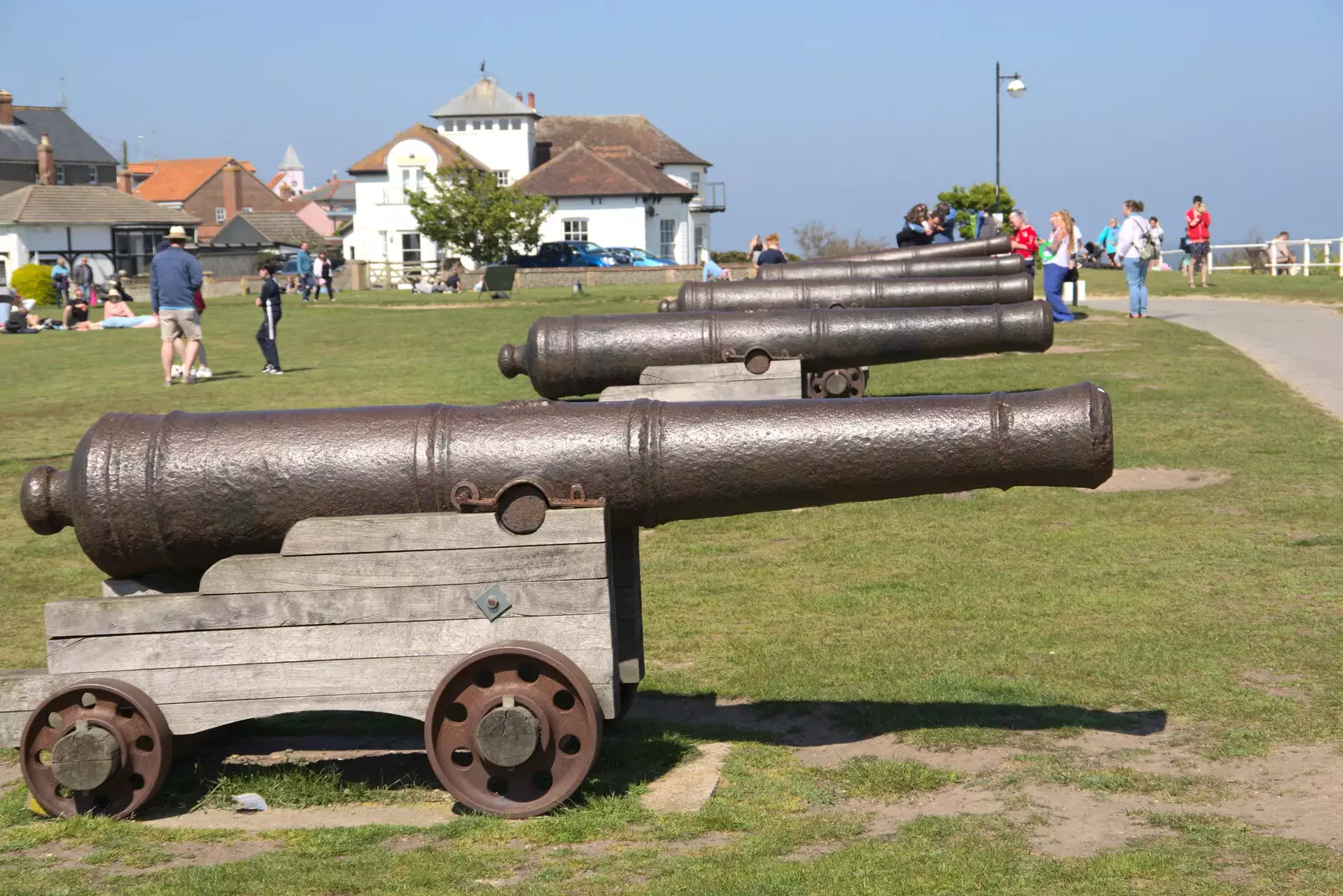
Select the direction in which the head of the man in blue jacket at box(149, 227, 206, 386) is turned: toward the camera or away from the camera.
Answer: away from the camera

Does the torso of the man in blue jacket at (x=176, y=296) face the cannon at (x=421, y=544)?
no

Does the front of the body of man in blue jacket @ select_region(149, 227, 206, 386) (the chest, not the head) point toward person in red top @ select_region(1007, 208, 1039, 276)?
no

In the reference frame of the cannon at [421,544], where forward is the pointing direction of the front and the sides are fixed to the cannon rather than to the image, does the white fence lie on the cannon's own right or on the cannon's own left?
on the cannon's own left

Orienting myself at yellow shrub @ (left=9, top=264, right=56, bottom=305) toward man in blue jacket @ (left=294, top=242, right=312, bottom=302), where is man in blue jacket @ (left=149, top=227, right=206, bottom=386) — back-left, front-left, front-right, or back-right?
front-right

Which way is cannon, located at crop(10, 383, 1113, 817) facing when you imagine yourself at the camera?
facing to the right of the viewer

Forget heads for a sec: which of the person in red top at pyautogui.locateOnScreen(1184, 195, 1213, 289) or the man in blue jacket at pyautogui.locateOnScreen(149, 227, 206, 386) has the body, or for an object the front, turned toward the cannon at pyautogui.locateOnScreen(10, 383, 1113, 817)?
the person in red top

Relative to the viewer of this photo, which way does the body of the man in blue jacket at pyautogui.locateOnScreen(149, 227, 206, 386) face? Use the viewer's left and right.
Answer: facing away from the viewer

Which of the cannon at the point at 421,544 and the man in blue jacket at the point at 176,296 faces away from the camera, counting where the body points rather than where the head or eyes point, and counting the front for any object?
the man in blue jacket

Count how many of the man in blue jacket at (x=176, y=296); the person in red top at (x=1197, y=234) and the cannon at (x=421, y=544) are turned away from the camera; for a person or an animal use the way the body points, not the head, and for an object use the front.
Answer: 1

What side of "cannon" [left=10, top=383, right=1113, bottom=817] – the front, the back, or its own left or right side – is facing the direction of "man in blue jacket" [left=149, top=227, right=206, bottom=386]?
left

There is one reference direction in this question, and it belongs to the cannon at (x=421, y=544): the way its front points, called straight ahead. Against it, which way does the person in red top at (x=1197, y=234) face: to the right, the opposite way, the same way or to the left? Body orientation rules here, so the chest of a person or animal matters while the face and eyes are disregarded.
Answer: to the right

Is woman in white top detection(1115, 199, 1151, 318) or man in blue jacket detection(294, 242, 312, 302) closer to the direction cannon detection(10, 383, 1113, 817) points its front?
the woman in white top

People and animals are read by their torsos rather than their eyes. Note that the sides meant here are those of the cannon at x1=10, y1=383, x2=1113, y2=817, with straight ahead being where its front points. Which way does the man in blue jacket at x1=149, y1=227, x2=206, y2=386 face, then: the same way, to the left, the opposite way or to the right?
to the left

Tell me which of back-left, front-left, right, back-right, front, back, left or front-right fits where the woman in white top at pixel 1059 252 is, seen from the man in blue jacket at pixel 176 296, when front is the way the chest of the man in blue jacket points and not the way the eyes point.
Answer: right

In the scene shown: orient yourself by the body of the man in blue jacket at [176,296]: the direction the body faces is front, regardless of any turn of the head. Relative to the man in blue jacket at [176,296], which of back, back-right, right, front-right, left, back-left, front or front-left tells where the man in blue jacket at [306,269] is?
front

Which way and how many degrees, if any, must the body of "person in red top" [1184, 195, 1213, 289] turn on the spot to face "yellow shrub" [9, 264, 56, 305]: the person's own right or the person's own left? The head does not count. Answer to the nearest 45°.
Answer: approximately 90° to the person's own right

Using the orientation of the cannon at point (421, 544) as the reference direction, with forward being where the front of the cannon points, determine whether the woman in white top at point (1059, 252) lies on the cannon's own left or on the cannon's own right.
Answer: on the cannon's own left

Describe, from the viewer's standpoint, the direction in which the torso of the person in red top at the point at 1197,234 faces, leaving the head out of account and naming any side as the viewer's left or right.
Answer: facing the viewer
